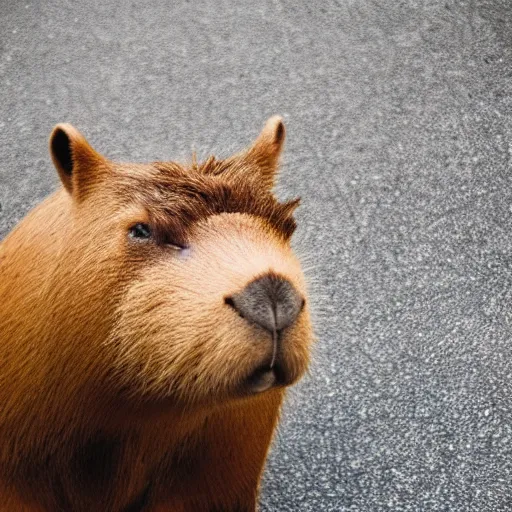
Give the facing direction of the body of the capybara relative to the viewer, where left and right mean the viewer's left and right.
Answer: facing the viewer and to the right of the viewer
